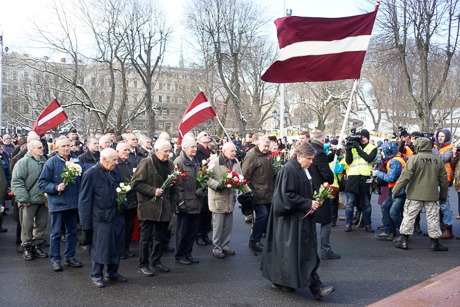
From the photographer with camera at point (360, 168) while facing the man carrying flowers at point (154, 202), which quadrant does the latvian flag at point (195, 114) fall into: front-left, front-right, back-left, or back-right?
front-right

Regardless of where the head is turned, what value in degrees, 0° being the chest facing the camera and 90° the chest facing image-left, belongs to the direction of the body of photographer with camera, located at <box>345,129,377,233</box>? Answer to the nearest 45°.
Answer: approximately 45°

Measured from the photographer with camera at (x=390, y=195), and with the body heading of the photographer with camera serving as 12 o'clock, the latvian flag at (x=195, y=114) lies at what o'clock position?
The latvian flag is roughly at 12 o'clock from the photographer with camera.

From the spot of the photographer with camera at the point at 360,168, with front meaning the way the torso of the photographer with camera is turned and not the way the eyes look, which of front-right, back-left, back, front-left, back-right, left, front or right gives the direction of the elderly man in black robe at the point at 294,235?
front-left

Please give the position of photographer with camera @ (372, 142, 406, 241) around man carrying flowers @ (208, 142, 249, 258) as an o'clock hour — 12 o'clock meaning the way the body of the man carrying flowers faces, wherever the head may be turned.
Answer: The photographer with camera is roughly at 10 o'clock from the man carrying flowers.

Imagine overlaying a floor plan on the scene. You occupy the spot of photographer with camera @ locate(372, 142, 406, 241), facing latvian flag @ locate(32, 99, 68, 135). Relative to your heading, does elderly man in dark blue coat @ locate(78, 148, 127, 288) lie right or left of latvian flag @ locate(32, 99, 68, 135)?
left

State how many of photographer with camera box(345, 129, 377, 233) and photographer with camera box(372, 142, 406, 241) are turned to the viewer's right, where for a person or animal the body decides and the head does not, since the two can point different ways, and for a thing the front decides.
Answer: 0

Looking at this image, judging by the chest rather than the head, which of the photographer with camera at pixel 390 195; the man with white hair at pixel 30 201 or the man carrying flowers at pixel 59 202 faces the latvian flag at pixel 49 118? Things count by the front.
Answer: the photographer with camera

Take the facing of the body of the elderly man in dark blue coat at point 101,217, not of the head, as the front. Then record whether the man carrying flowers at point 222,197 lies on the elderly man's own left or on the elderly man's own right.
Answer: on the elderly man's own left

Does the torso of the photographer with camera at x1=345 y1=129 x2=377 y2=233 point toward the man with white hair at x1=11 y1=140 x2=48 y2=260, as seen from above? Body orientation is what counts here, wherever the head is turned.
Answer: yes

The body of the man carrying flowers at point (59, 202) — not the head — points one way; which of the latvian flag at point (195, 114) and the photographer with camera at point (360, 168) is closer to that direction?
the photographer with camera

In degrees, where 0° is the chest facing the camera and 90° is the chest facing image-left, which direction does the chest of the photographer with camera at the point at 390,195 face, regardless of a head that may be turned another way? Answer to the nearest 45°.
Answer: approximately 90°

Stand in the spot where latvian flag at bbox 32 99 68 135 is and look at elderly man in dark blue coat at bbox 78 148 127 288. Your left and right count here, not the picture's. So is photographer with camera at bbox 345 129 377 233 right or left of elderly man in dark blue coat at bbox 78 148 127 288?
left

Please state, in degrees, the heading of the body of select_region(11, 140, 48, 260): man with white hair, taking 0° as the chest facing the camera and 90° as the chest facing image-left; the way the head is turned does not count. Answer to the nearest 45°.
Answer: approximately 315°

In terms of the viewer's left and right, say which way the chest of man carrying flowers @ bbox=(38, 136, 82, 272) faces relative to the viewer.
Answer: facing the viewer and to the right of the viewer

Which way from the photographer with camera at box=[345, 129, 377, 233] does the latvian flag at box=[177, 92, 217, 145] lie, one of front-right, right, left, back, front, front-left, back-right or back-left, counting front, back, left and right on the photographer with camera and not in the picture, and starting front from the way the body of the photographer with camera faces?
front-right

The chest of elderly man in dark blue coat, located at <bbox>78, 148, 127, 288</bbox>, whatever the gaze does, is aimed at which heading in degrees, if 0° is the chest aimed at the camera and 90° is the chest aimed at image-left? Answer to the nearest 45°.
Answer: approximately 315°
